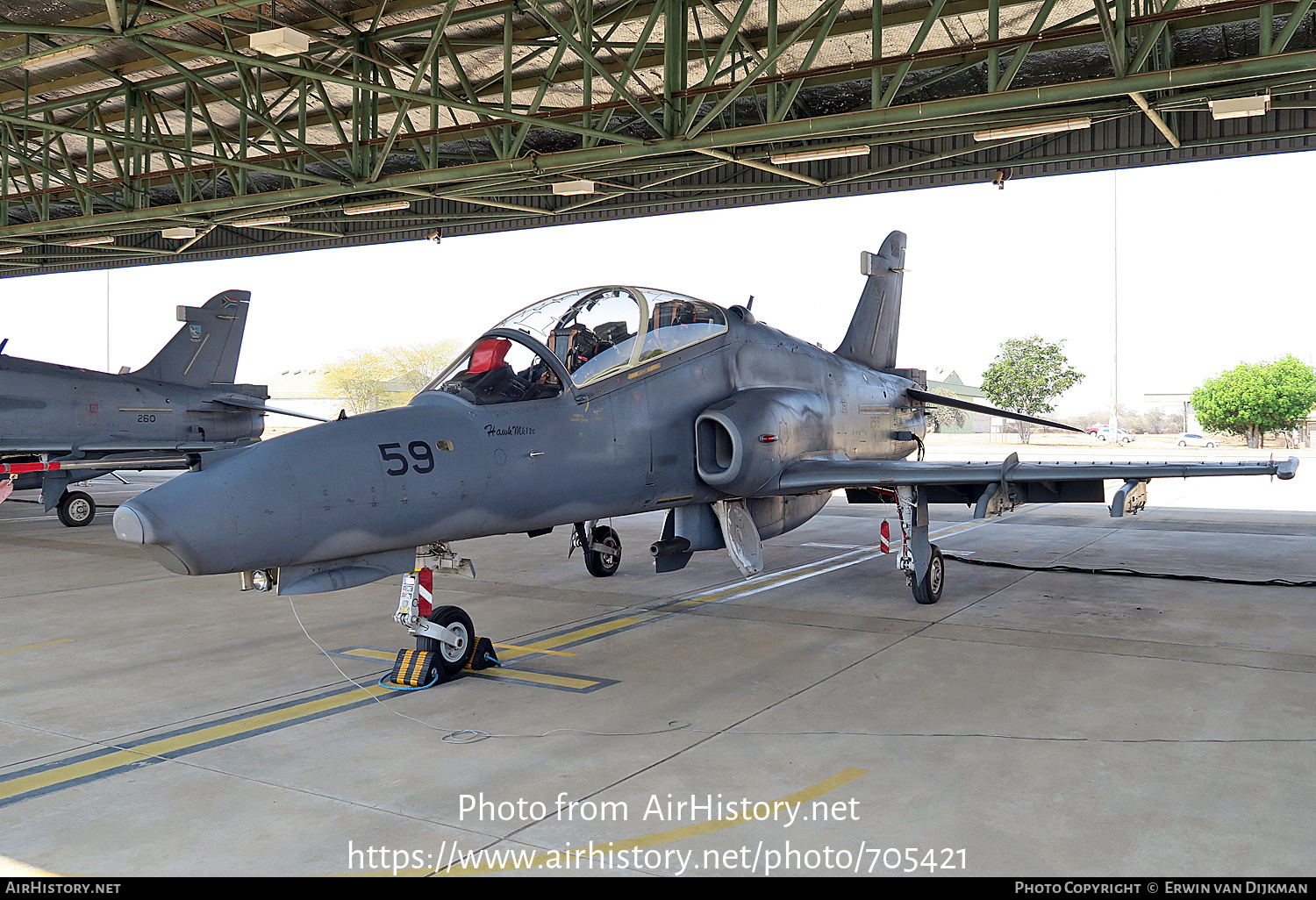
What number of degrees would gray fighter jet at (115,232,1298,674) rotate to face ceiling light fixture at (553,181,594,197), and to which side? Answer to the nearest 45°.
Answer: approximately 135° to its right

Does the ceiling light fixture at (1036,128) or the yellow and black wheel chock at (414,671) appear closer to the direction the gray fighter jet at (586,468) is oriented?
the yellow and black wheel chock

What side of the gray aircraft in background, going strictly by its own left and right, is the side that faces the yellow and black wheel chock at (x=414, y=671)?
left

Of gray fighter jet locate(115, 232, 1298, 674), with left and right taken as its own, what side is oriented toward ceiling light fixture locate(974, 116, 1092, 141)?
back

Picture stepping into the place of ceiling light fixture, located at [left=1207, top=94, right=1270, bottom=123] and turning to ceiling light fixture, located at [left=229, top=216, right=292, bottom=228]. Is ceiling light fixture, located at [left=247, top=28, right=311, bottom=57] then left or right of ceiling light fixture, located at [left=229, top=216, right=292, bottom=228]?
left

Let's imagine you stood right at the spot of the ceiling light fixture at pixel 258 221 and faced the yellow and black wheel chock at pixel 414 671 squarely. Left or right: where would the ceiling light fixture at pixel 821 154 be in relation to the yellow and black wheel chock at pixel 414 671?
left

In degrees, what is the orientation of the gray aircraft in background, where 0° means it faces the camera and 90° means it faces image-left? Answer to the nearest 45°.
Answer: approximately 90°

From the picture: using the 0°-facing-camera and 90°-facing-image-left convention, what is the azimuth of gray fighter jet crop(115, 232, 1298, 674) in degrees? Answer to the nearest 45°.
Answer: approximately 45°

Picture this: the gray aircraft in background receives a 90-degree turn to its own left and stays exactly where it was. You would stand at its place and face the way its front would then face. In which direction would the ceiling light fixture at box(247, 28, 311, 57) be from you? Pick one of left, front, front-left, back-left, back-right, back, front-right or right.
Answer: front

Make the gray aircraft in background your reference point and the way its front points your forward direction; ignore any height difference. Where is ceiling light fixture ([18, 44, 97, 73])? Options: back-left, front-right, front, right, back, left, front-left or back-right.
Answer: left

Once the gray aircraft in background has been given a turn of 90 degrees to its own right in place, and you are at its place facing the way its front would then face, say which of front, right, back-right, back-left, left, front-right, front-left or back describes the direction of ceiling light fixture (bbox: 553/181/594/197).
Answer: back-right
